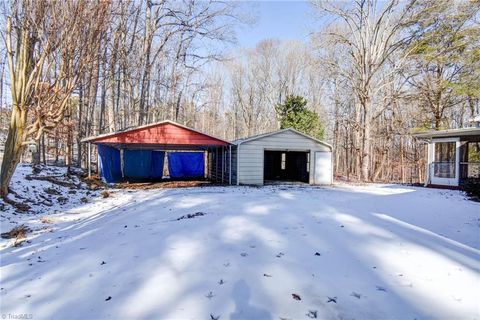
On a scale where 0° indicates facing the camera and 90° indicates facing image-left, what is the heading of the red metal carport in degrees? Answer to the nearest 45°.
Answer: approximately 0°

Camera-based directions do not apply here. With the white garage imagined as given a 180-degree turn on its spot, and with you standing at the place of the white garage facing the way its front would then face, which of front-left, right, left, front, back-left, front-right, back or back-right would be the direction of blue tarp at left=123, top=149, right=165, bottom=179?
left

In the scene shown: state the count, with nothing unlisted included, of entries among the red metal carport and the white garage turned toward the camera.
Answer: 2

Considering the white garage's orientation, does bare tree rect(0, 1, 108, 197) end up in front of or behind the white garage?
in front

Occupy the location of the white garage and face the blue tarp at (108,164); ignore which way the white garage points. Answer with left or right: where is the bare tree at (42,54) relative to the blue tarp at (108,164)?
left

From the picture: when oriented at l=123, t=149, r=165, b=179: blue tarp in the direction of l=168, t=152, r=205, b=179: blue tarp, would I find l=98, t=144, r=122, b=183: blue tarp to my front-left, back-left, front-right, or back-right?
back-right

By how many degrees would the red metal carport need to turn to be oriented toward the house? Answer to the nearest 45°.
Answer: approximately 90° to its left

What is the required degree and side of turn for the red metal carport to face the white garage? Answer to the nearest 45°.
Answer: approximately 90° to its left

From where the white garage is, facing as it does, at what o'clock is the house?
The house is roughly at 9 o'clock from the white garage.
